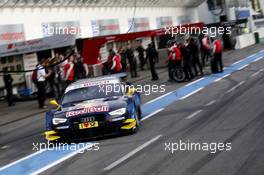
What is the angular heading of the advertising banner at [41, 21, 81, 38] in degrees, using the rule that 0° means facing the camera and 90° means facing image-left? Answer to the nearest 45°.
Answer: approximately 0°

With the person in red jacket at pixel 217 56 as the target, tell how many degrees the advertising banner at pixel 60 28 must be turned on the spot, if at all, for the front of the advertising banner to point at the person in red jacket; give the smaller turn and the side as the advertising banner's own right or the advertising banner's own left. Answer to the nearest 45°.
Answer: approximately 45° to the advertising banner's own left

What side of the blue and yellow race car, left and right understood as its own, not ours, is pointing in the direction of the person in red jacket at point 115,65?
back

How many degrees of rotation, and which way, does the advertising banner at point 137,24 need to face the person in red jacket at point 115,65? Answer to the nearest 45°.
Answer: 0° — it already faces them

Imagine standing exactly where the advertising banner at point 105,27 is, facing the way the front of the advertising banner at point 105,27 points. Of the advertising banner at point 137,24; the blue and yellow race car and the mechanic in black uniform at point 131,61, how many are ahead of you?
2

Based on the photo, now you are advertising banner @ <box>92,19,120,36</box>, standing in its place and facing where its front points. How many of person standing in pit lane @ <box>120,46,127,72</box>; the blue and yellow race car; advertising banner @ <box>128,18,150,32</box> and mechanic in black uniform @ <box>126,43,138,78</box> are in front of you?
3

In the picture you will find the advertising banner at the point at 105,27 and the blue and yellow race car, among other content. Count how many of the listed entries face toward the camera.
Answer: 2
